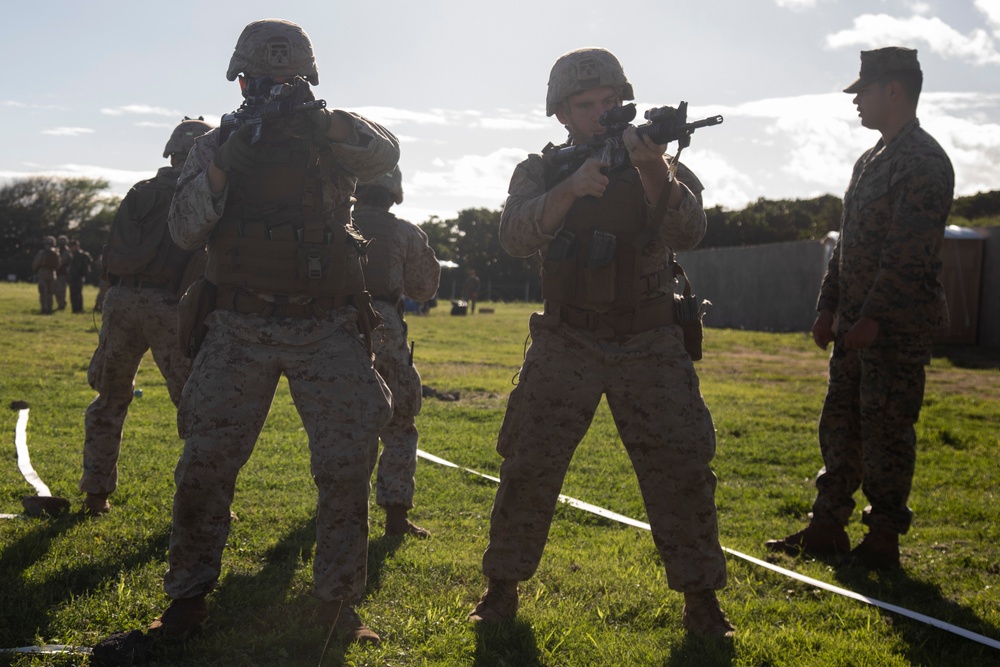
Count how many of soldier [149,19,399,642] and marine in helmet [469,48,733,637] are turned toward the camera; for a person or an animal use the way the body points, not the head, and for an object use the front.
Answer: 2

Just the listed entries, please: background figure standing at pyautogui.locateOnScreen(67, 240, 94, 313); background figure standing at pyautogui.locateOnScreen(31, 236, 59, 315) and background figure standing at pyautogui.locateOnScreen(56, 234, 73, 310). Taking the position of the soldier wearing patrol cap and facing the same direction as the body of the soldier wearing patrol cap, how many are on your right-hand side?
3

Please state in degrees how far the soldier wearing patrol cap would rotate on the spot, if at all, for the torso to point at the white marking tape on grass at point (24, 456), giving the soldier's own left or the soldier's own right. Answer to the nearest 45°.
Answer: approximately 45° to the soldier's own right

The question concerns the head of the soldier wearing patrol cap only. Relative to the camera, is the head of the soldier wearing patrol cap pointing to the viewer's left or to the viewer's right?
to the viewer's left

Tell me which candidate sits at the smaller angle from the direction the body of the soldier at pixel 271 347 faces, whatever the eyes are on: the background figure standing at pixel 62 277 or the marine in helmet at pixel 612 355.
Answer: the marine in helmet

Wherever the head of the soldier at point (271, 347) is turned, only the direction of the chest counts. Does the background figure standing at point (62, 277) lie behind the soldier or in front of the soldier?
behind

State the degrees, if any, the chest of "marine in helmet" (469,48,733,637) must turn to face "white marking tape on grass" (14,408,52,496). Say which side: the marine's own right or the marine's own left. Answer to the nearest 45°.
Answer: approximately 135° to the marine's own right

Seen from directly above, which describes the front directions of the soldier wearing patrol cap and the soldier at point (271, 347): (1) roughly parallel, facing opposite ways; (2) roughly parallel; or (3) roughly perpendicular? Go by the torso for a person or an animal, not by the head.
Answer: roughly perpendicular

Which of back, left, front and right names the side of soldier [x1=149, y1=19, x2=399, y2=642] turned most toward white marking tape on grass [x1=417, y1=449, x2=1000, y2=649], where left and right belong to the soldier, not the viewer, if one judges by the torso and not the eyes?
left

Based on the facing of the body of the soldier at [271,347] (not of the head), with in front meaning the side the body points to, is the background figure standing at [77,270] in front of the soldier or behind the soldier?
behind

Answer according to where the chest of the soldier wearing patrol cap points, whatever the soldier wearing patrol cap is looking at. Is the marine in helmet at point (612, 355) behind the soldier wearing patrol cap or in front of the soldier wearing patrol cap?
in front

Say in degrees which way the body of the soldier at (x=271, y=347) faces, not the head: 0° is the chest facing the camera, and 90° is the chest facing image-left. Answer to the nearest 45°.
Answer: approximately 0°

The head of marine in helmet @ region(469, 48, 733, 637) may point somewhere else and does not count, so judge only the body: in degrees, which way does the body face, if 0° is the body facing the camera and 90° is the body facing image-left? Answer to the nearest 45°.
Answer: approximately 0°
